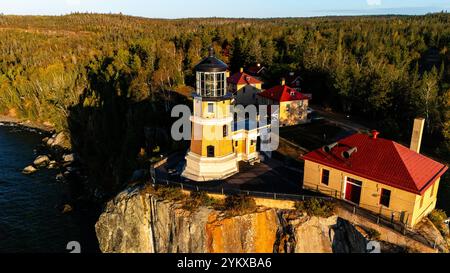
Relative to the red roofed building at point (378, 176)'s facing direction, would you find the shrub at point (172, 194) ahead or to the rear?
ahead

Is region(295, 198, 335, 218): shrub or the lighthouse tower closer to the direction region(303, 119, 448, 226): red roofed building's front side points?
the shrub

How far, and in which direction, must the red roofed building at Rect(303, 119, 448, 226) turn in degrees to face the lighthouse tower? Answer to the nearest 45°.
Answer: approximately 45° to its right

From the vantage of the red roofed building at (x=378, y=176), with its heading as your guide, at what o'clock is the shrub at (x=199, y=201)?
The shrub is roughly at 1 o'clock from the red roofed building.

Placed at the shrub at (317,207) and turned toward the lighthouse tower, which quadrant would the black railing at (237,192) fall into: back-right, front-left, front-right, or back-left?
front-left

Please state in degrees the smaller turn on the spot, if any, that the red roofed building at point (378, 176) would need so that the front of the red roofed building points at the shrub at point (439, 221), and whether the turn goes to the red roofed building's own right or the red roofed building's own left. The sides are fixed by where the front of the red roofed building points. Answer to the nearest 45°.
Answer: approximately 135° to the red roofed building's own left

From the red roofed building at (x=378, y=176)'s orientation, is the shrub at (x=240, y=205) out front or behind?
out front

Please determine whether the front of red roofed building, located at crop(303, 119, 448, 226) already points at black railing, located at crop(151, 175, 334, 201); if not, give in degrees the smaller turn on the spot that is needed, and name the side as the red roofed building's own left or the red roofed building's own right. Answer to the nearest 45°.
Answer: approximately 45° to the red roofed building's own right

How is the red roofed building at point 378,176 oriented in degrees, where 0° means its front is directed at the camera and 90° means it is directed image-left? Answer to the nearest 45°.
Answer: approximately 45°
